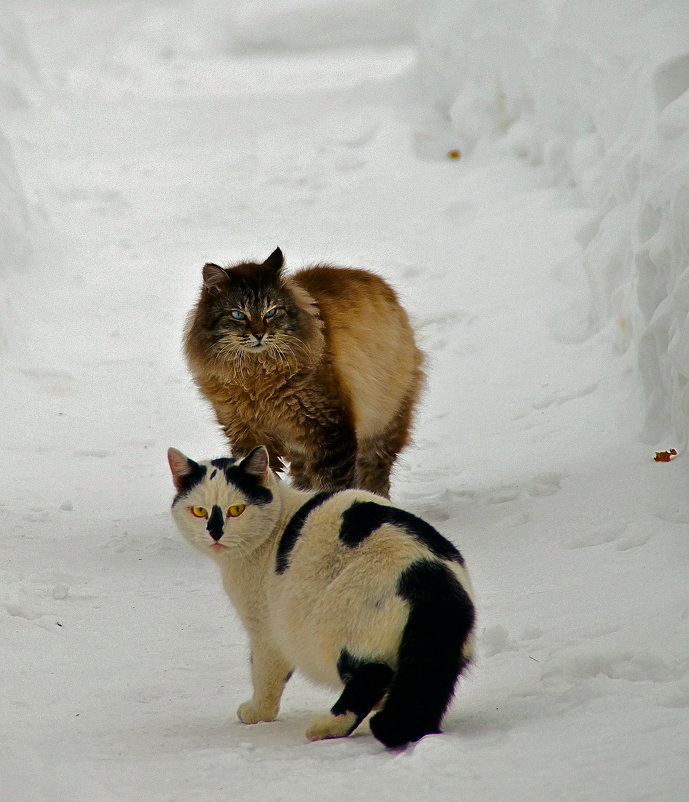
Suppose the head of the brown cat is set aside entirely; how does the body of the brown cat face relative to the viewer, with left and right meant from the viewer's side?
facing the viewer and to the left of the viewer

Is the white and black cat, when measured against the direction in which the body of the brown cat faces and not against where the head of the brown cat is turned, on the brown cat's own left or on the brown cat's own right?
on the brown cat's own left
